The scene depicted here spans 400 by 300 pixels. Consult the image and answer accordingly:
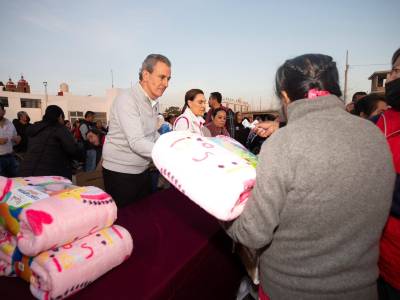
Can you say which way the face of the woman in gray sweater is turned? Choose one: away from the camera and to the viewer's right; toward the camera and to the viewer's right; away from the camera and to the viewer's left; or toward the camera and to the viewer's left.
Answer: away from the camera and to the viewer's left

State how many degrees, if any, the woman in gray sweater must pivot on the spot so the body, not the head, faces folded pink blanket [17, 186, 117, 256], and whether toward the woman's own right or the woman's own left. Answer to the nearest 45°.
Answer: approximately 45° to the woman's own left

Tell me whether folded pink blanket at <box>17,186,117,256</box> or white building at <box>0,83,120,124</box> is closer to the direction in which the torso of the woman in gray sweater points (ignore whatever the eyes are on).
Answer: the white building

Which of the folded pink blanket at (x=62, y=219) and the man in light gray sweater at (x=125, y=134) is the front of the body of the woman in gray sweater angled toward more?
the man in light gray sweater

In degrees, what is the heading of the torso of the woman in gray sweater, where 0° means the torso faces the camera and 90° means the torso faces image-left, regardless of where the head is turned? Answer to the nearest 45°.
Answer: approximately 135°

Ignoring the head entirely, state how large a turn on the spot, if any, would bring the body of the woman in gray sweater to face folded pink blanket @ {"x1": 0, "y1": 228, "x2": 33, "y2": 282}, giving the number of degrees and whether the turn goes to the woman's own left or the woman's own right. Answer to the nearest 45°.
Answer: approximately 45° to the woman's own left
